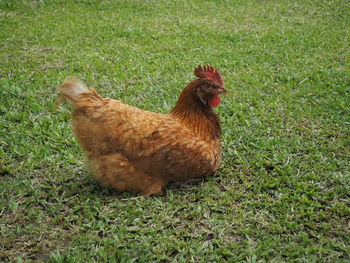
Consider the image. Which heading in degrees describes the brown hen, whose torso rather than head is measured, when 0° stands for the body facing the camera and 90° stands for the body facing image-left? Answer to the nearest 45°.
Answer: approximately 270°
